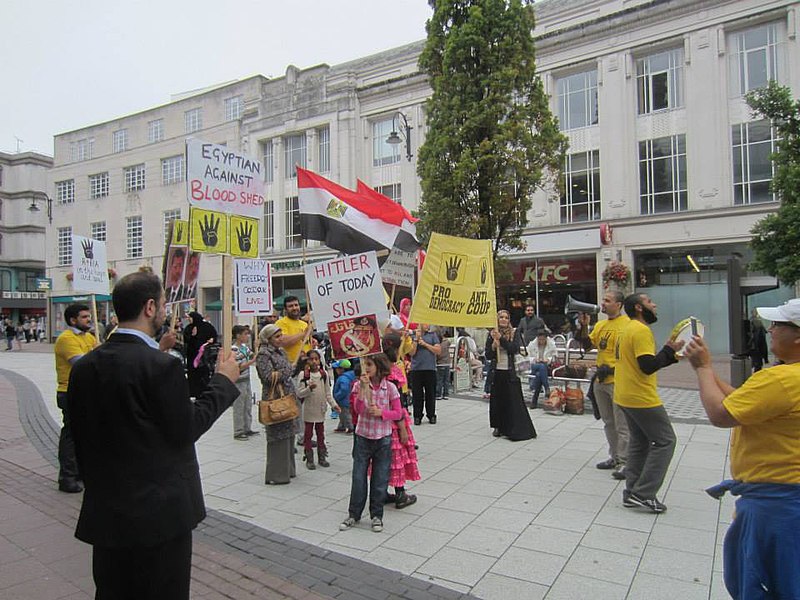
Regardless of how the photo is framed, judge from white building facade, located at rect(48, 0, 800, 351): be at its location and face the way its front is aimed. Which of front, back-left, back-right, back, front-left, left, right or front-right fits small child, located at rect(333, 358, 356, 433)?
front

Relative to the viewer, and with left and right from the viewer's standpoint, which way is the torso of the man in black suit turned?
facing away from the viewer and to the right of the viewer

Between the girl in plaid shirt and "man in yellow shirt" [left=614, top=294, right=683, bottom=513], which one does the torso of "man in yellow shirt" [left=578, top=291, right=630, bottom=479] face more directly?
the girl in plaid shirt

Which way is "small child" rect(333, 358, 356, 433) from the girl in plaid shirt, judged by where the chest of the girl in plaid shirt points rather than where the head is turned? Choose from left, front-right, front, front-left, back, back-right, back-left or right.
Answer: back

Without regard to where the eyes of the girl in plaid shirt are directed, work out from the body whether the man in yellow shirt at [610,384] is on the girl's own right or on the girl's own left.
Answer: on the girl's own left

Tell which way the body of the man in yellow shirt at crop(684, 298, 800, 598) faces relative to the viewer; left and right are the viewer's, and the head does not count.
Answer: facing to the left of the viewer

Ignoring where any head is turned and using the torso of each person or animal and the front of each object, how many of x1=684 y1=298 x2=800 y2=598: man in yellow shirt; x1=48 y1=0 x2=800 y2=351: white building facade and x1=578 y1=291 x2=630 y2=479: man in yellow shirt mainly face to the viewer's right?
0

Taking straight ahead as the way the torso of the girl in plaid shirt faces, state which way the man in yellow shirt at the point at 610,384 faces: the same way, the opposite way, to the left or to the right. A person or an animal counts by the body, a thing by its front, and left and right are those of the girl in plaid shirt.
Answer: to the right

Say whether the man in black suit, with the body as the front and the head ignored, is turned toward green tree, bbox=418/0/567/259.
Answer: yes

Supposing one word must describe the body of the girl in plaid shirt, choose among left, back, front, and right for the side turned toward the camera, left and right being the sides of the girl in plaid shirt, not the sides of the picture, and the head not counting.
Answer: front

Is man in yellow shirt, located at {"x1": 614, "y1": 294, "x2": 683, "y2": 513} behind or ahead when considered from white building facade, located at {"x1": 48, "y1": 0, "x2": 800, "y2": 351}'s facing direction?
ahead

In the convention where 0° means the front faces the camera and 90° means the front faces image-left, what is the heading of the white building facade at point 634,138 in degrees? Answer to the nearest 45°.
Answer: approximately 45°

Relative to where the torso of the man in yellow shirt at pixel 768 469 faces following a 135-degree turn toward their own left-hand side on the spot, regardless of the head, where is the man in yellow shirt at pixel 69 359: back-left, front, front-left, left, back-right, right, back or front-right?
back-right

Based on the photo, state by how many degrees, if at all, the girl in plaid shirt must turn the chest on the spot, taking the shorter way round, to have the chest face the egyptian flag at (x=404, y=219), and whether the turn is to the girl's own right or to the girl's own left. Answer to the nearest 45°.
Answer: approximately 180°

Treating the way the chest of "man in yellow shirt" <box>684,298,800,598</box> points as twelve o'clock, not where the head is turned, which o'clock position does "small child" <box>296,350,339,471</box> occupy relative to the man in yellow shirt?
The small child is roughly at 1 o'clock from the man in yellow shirt.

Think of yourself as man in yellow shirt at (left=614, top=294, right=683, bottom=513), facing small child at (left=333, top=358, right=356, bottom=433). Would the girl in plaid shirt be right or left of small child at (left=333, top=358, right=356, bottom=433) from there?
left

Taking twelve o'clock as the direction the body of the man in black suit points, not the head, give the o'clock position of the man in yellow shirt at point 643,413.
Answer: The man in yellow shirt is roughly at 1 o'clock from the man in black suit.

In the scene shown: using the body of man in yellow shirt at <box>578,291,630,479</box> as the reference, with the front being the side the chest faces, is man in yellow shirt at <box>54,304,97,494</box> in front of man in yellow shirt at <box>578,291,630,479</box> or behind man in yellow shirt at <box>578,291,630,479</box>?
in front
